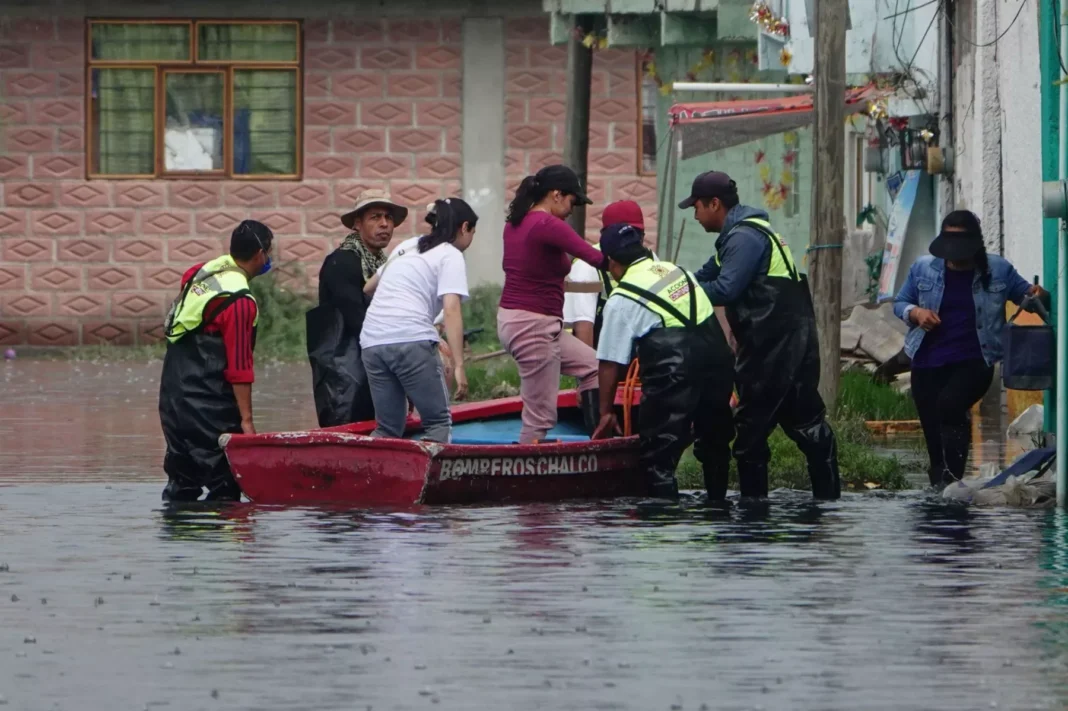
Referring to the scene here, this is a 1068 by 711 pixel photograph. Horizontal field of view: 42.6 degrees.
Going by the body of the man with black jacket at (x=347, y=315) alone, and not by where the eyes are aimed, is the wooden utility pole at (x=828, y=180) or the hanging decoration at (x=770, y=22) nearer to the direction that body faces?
the wooden utility pole

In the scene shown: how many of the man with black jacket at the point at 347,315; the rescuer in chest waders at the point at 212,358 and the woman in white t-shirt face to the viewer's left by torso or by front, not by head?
0

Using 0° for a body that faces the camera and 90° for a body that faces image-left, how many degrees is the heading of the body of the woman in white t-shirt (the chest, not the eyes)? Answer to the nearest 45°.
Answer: approximately 225°

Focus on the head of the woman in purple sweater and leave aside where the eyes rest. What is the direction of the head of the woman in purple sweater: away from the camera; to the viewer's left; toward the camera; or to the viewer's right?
to the viewer's right

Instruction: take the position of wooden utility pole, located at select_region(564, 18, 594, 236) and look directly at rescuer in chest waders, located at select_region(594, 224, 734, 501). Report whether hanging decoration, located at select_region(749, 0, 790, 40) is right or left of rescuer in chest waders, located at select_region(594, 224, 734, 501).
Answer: left

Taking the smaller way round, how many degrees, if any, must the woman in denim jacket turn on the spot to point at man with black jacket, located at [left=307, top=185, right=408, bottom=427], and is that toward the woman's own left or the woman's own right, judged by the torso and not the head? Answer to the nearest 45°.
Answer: approximately 90° to the woman's own right

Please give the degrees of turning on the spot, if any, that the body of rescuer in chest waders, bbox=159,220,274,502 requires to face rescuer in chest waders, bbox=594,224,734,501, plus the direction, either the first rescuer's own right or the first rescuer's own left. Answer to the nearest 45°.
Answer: approximately 45° to the first rescuer's own right

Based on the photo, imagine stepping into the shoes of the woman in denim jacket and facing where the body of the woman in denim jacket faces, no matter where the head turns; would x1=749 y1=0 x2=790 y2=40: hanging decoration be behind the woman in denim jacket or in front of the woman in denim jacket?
behind

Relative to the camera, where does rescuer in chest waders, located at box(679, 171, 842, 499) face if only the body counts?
to the viewer's left

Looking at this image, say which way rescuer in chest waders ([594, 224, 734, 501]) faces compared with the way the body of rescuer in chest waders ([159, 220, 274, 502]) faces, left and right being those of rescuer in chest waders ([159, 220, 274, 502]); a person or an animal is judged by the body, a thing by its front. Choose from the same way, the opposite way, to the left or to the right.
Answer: to the left

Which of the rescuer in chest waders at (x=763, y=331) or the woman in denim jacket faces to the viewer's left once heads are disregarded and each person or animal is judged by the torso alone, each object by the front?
the rescuer in chest waders

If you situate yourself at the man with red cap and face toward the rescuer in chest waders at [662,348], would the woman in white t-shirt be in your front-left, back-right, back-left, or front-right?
front-right

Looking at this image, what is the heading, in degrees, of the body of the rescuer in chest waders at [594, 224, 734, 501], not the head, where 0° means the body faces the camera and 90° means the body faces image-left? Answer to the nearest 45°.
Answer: approximately 135°

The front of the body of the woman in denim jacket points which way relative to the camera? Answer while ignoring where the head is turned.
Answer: toward the camera
